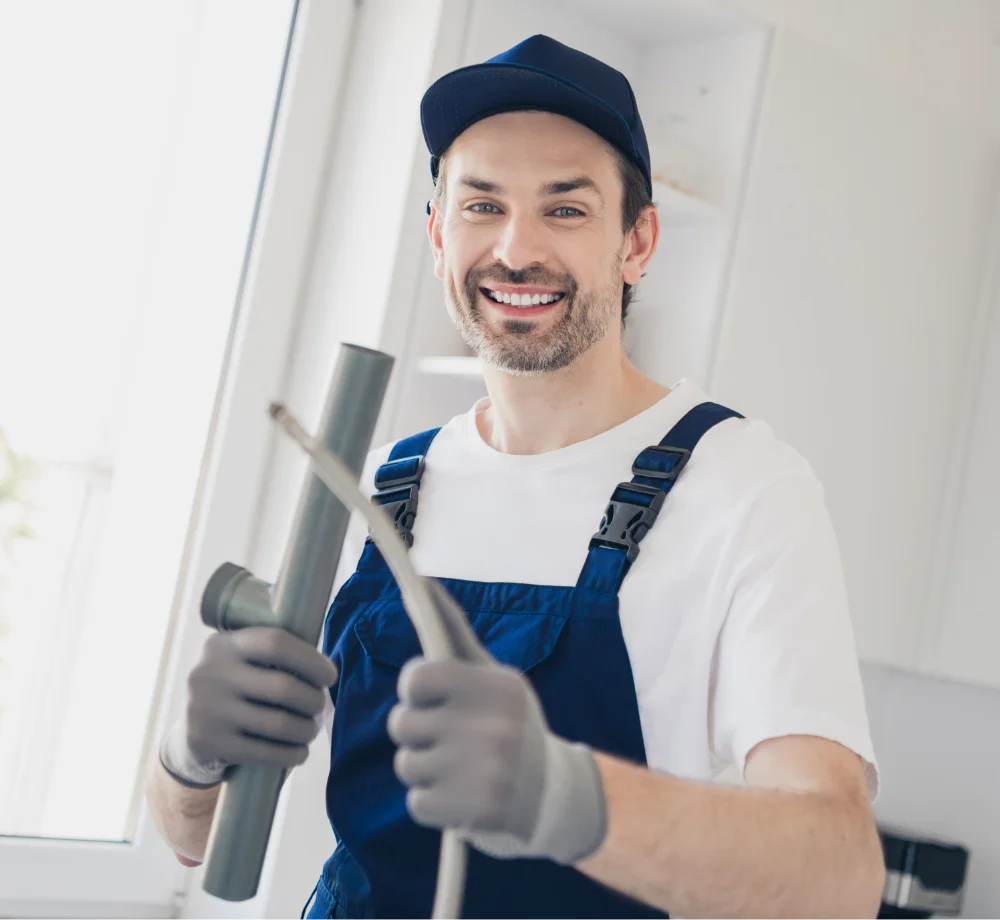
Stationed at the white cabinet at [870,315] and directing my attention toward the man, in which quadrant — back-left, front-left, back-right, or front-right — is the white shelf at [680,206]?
front-right

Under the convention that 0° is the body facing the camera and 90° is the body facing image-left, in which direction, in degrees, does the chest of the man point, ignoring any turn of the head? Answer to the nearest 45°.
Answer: approximately 45°

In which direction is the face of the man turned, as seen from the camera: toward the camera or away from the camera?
toward the camera

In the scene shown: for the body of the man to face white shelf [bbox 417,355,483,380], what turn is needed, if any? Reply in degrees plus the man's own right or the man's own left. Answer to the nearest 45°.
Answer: approximately 135° to the man's own right

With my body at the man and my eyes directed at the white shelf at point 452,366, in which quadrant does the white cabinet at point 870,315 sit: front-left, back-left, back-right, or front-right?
front-right

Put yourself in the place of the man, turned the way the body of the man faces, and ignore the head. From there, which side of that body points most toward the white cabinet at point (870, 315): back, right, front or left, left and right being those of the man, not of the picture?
back
